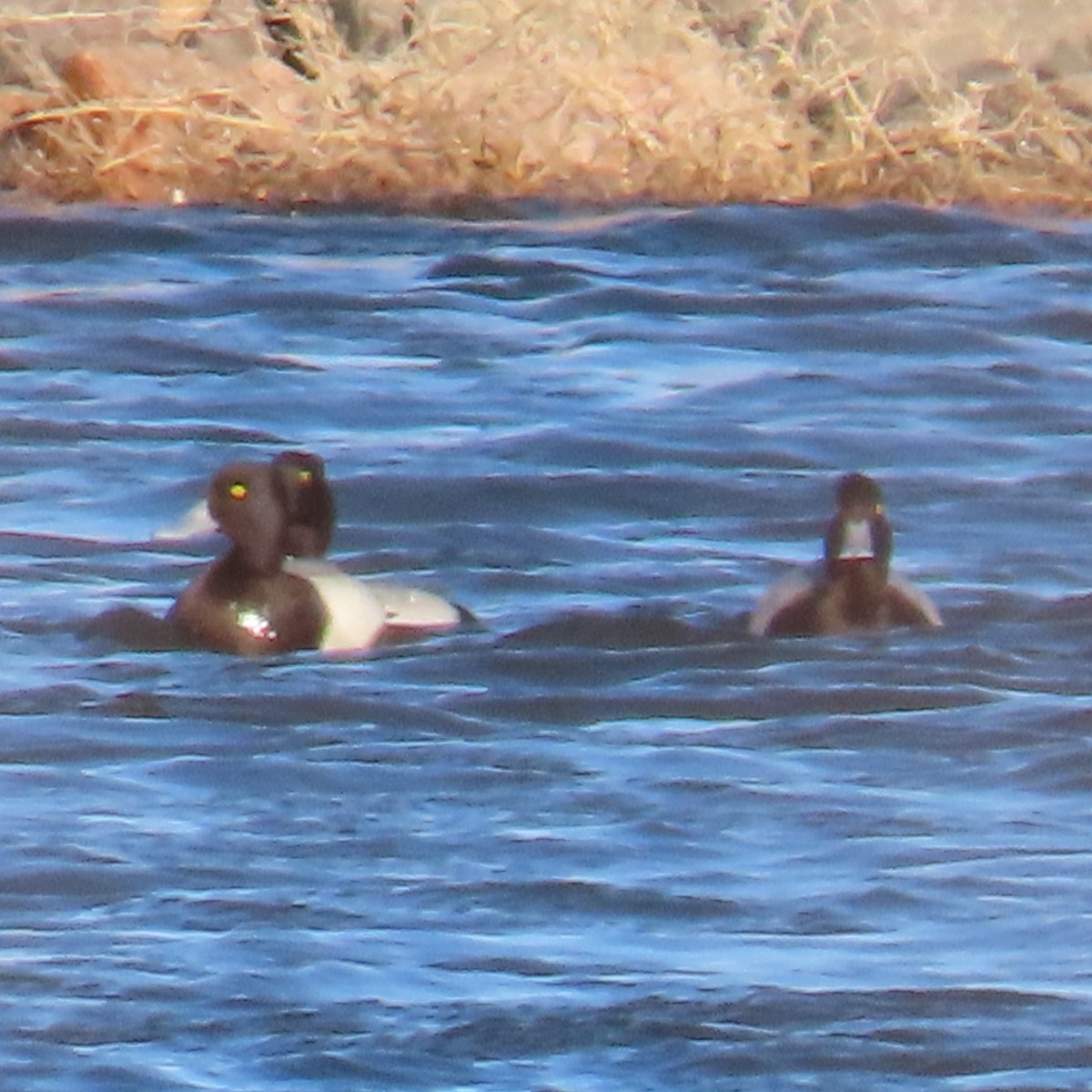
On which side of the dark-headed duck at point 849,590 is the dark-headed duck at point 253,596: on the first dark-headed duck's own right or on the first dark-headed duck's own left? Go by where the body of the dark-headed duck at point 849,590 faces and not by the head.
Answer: on the first dark-headed duck's own right

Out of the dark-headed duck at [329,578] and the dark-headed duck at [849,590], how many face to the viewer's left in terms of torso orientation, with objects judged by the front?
1

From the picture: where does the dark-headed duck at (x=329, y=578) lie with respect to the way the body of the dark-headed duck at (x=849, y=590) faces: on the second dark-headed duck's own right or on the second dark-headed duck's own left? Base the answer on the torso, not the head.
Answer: on the second dark-headed duck's own right

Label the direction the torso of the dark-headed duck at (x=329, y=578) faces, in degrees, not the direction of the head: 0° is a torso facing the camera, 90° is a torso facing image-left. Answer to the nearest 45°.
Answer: approximately 90°

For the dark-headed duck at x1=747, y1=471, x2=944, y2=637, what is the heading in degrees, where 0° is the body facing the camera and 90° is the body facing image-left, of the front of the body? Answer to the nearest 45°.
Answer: approximately 0°
